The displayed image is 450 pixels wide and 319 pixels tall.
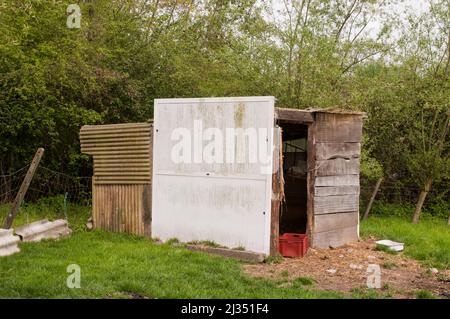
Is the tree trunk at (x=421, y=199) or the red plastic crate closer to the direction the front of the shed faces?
the red plastic crate

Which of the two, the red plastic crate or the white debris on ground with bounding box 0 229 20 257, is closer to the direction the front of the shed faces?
the red plastic crate

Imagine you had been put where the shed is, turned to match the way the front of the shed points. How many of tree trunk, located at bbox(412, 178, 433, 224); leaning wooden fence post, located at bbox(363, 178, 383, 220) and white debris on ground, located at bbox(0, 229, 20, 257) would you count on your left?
2

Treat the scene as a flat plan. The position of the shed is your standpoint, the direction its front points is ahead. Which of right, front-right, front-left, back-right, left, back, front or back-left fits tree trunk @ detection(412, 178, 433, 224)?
left

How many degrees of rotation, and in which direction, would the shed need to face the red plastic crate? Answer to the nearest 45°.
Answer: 0° — it already faces it

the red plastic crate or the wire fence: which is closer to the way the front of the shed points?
the red plastic crate

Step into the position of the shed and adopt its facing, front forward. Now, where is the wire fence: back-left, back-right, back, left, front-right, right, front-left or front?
back

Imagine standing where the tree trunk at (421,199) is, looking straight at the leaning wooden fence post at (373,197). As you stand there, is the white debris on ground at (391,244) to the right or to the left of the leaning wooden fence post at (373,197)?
left

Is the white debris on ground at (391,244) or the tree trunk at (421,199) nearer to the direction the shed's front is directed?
the white debris on ground

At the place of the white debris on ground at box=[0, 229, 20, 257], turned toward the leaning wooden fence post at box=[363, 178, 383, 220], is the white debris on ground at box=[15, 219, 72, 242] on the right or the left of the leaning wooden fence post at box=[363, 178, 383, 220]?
left

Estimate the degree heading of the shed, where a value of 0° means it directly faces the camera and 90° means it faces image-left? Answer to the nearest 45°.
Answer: approximately 315°

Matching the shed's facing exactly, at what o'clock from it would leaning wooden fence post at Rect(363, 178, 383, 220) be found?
The leaning wooden fence post is roughly at 9 o'clock from the shed.

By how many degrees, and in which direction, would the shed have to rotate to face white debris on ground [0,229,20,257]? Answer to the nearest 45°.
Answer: approximately 90° to its right
